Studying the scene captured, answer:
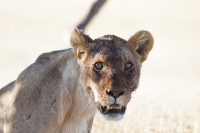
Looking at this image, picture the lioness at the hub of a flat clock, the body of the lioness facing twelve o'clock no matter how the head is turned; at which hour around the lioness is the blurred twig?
The blurred twig is roughly at 8 o'clock from the lioness.

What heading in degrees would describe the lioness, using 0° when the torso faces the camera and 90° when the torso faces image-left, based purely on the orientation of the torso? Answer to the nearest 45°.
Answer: approximately 315°
